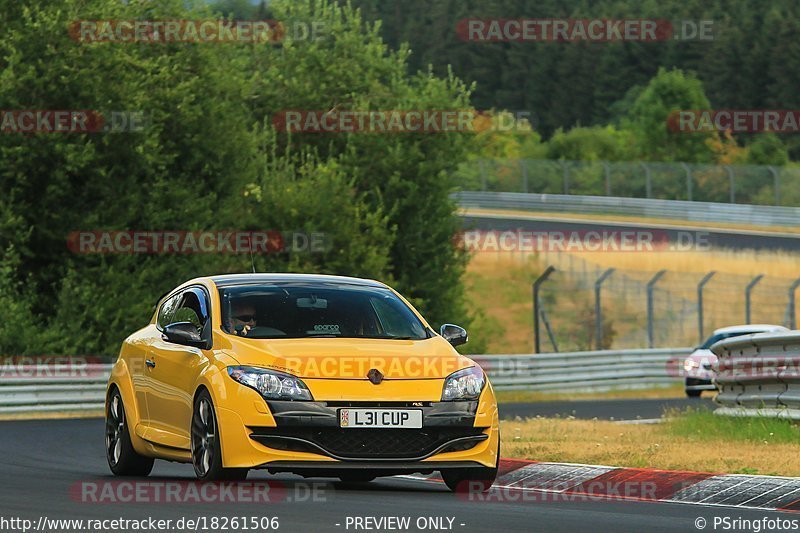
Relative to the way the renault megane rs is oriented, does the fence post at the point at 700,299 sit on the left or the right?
on its left

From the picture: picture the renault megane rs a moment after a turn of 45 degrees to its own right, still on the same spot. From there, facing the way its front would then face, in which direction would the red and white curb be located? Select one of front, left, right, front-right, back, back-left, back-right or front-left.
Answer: left

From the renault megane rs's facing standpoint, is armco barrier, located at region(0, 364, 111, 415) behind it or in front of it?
behind

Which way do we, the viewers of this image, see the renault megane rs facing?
facing the viewer and to the right of the viewer

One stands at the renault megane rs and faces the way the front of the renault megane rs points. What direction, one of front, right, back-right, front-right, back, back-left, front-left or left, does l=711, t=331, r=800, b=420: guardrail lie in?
left

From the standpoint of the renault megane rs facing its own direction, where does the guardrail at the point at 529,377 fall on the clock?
The guardrail is roughly at 8 o'clock from the renault megane rs.
